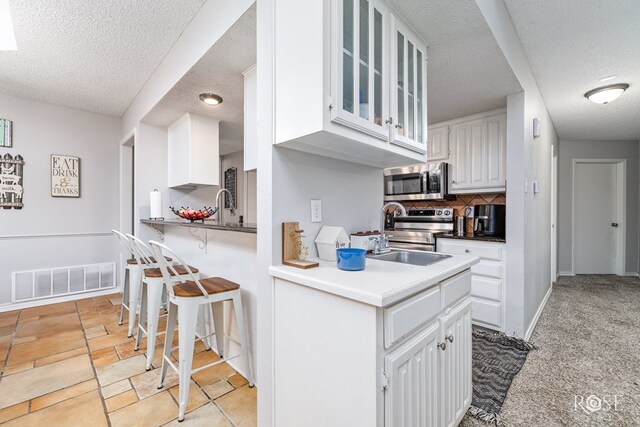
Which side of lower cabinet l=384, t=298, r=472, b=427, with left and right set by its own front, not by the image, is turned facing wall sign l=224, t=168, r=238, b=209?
back

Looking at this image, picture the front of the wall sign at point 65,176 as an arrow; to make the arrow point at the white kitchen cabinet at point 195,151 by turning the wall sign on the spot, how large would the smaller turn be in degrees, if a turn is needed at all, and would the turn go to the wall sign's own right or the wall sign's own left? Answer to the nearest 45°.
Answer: approximately 45° to the wall sign's own left

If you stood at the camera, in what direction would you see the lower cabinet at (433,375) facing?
facing the viewer and to the right of the viewer

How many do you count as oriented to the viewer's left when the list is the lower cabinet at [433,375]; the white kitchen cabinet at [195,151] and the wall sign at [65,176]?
0

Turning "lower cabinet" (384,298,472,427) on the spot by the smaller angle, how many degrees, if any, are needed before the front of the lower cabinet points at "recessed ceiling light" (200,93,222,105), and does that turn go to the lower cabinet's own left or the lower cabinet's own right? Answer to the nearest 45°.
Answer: approximately 135° to the lower cabinet's own right

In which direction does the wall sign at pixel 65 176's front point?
toward the camera

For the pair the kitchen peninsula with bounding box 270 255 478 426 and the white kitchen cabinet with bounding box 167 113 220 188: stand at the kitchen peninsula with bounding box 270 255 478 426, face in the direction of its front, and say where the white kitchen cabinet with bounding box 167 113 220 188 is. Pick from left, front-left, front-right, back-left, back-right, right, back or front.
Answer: back

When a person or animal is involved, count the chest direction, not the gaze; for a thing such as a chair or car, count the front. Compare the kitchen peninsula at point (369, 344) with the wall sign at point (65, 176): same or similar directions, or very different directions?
same or similar directions

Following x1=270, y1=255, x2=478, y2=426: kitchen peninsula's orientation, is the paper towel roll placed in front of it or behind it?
behind

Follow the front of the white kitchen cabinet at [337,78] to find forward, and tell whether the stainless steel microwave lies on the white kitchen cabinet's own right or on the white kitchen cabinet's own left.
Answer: on the white kitchen cabinet's own left

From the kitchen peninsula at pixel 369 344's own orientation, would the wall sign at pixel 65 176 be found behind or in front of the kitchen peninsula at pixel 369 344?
behind

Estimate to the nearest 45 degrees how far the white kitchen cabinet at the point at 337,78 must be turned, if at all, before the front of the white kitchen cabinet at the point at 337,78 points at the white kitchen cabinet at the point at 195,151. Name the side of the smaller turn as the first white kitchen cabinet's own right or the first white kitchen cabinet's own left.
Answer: approximately 180°

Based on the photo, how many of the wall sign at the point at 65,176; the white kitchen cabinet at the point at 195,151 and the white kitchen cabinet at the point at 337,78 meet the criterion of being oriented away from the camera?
0
